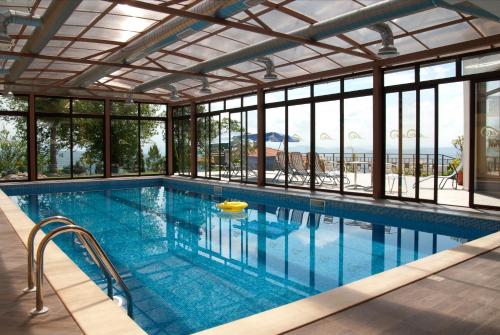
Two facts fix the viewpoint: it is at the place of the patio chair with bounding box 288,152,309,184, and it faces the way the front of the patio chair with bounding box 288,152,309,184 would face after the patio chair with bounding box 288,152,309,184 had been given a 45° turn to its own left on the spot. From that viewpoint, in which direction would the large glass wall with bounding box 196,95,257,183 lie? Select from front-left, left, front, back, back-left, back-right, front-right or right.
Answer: back-left

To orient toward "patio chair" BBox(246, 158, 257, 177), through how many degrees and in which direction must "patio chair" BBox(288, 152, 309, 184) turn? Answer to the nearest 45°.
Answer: approximately 180°

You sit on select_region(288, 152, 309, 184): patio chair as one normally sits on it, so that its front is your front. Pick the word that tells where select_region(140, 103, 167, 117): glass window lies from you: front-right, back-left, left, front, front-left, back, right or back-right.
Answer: back

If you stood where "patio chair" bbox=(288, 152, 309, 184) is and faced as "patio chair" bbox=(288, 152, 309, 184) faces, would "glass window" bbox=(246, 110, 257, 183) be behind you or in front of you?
behind

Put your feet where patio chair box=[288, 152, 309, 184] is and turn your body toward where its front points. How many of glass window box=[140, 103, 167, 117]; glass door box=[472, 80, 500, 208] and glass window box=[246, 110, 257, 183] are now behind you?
2
